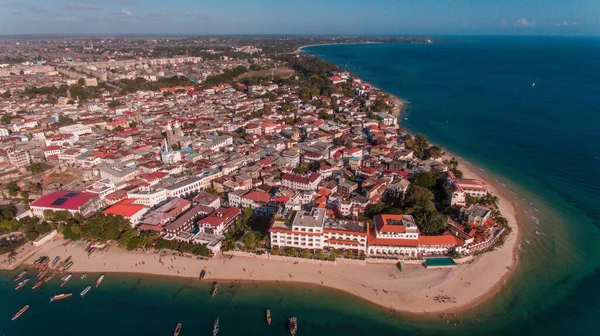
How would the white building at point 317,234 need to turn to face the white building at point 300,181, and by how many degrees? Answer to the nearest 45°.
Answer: approximately 180°

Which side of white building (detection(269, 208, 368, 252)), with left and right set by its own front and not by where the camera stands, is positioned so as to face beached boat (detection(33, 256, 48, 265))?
right

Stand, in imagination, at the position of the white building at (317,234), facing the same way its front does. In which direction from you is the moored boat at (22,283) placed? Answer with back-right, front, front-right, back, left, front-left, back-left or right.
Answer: right

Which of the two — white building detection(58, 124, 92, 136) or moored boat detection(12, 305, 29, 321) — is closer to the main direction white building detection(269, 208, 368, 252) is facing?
the moored boat

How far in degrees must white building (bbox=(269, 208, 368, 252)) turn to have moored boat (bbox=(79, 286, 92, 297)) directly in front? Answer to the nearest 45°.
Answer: approximately 90° to its right

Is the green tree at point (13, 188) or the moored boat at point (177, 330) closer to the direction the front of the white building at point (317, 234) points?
the moored boat

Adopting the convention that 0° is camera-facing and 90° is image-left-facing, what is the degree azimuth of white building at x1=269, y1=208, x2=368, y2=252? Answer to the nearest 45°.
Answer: approximately 0°

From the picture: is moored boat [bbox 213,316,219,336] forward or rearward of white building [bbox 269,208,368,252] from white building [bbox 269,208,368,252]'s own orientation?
forward

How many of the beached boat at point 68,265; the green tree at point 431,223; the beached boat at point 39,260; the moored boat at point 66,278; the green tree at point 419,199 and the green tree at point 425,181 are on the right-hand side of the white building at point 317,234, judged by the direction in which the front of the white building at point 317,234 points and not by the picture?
3

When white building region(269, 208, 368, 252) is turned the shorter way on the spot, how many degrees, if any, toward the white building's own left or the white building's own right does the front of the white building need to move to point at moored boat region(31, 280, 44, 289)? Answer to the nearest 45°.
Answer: approximately 90° to the white building's own right

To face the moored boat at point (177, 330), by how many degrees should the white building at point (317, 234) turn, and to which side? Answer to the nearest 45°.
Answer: approximately 45° to its right

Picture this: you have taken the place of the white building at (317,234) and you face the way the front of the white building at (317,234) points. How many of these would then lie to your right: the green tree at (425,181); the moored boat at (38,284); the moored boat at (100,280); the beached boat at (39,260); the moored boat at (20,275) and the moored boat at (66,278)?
5

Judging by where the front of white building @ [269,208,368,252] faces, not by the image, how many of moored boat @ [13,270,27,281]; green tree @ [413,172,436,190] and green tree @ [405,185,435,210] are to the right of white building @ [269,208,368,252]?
1

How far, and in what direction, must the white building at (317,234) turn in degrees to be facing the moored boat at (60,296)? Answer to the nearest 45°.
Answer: approximately 90° to its right

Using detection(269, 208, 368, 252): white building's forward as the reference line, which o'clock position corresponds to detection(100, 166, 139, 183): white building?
detection(100, 166, 139, 183): white building is roughly at 4 o'clock from detection(269, 208, 368, 252): white building.
